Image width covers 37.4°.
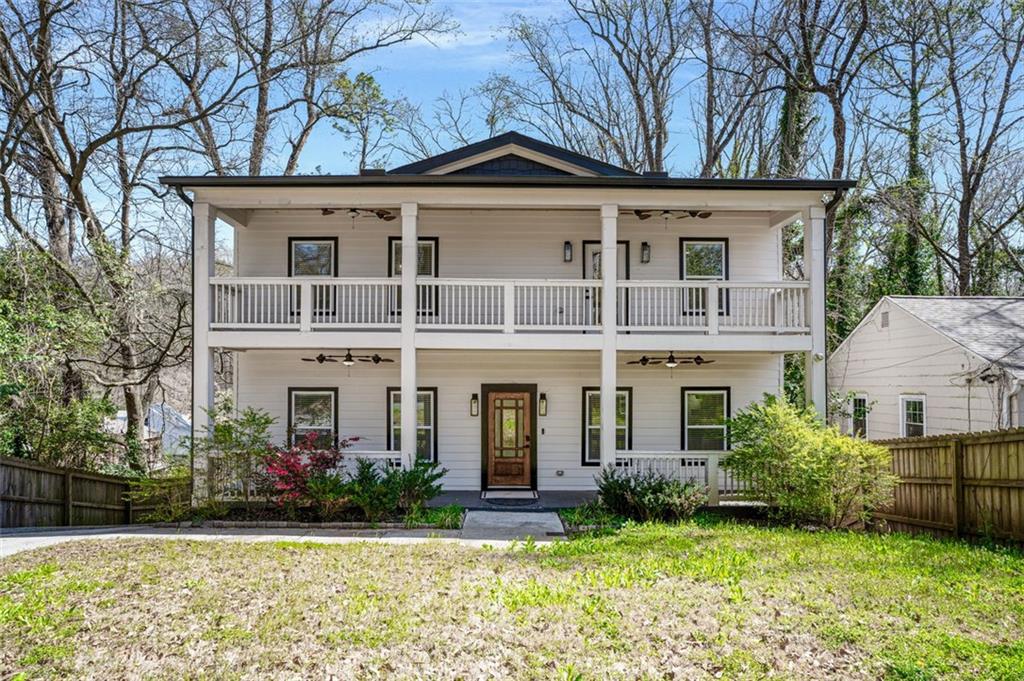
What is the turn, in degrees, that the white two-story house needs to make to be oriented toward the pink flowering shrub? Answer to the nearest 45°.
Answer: approximately 45° to its right

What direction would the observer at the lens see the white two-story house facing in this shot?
facing the viewer

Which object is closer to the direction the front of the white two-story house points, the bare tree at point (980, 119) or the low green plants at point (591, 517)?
the low green plants

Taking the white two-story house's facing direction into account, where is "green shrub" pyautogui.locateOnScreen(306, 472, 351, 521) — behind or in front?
in front

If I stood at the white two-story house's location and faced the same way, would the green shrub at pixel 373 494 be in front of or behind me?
in front

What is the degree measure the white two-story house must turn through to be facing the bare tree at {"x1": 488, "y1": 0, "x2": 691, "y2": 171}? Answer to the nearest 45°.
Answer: approximately 180°

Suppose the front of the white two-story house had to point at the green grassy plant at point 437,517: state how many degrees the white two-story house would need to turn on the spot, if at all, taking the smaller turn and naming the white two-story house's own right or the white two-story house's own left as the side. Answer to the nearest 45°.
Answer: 0° — it already faces it
